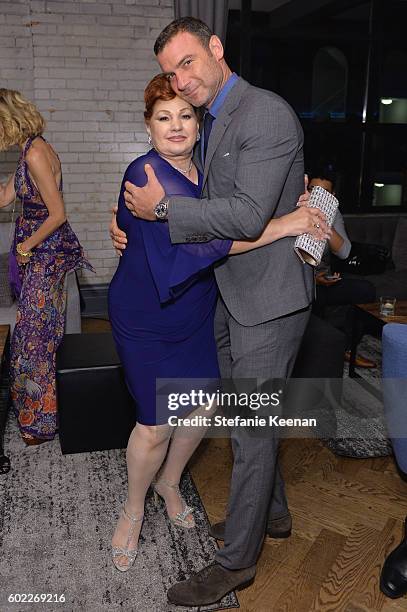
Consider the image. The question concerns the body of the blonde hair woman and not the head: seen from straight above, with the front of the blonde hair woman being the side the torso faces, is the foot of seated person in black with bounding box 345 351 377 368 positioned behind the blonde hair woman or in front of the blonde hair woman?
behind

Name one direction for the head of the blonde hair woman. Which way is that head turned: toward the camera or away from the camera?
away from the camera

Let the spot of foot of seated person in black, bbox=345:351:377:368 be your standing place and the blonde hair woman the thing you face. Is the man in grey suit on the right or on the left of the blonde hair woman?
left

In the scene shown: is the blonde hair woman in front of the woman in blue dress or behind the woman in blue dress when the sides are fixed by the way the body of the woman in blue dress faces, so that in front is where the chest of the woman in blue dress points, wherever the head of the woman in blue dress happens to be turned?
behind

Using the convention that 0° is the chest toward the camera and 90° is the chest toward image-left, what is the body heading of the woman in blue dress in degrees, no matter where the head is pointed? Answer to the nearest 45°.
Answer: approximately 315°
